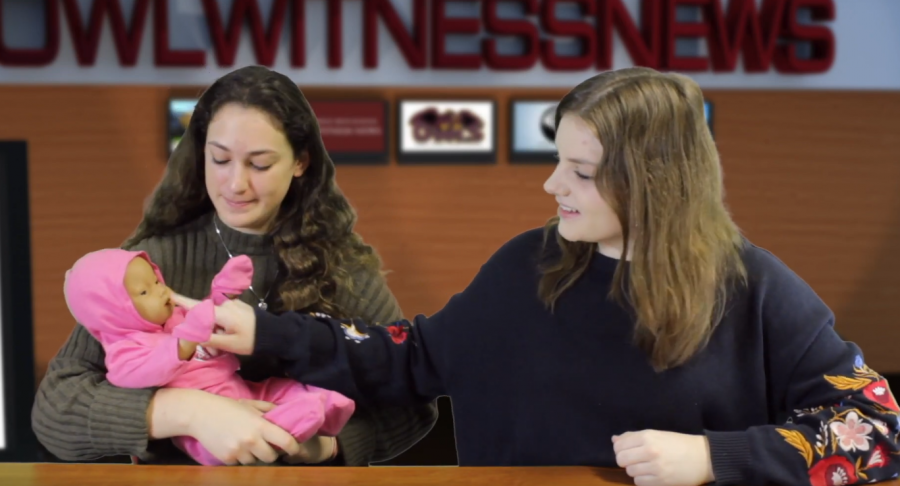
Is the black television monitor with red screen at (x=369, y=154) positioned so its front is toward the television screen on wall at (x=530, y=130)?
no

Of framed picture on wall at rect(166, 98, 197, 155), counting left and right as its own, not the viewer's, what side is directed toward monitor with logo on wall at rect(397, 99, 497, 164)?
left

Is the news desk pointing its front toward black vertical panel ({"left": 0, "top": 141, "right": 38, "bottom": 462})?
no

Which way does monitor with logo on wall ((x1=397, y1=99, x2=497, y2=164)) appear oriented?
toward the camera

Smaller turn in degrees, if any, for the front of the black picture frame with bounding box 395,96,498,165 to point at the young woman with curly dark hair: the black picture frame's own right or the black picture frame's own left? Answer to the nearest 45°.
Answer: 0° — it already faces them

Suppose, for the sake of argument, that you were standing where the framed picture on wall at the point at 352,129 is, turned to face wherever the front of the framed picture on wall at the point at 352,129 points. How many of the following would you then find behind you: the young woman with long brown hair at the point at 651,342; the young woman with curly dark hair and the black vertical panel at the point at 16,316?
0

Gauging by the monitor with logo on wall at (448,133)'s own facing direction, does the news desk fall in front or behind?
in front

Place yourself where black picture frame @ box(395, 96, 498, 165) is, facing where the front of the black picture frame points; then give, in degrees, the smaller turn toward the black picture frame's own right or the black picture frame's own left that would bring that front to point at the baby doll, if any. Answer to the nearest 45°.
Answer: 0° — it already faces it

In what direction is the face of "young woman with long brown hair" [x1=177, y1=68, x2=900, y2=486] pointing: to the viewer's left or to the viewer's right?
to the viewer's left

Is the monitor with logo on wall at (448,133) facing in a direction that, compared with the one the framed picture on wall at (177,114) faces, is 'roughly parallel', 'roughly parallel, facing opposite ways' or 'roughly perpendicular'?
roughly parallel

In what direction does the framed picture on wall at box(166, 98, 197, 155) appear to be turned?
toward the camera

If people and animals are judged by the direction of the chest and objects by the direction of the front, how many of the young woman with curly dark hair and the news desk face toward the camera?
2

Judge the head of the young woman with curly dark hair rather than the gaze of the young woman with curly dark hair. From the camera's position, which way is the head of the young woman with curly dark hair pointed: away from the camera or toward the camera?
toward the camera

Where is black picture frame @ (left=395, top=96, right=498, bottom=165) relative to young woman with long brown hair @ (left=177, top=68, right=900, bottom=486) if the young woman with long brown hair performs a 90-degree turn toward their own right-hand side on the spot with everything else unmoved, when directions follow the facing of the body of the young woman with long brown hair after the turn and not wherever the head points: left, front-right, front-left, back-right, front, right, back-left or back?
front-right

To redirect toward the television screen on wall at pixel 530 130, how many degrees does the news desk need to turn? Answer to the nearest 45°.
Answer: approximately 180°

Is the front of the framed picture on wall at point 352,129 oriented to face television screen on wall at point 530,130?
no
